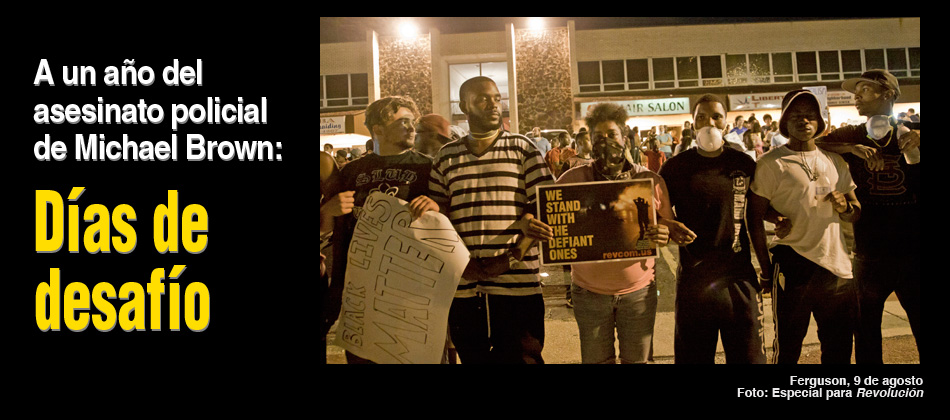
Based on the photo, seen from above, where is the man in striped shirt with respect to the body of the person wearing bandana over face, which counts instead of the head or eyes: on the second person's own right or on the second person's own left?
on the second person's own right

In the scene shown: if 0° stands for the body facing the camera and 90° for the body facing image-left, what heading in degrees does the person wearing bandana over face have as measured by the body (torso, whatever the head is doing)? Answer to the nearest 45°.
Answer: approximately 0°

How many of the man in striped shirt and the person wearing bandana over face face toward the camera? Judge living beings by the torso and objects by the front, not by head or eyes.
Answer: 2

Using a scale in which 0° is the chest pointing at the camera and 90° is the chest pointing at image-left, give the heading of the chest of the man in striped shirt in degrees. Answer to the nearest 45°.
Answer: approximately 0°

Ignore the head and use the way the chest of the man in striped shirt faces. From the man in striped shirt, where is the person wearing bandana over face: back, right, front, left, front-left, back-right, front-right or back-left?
left
